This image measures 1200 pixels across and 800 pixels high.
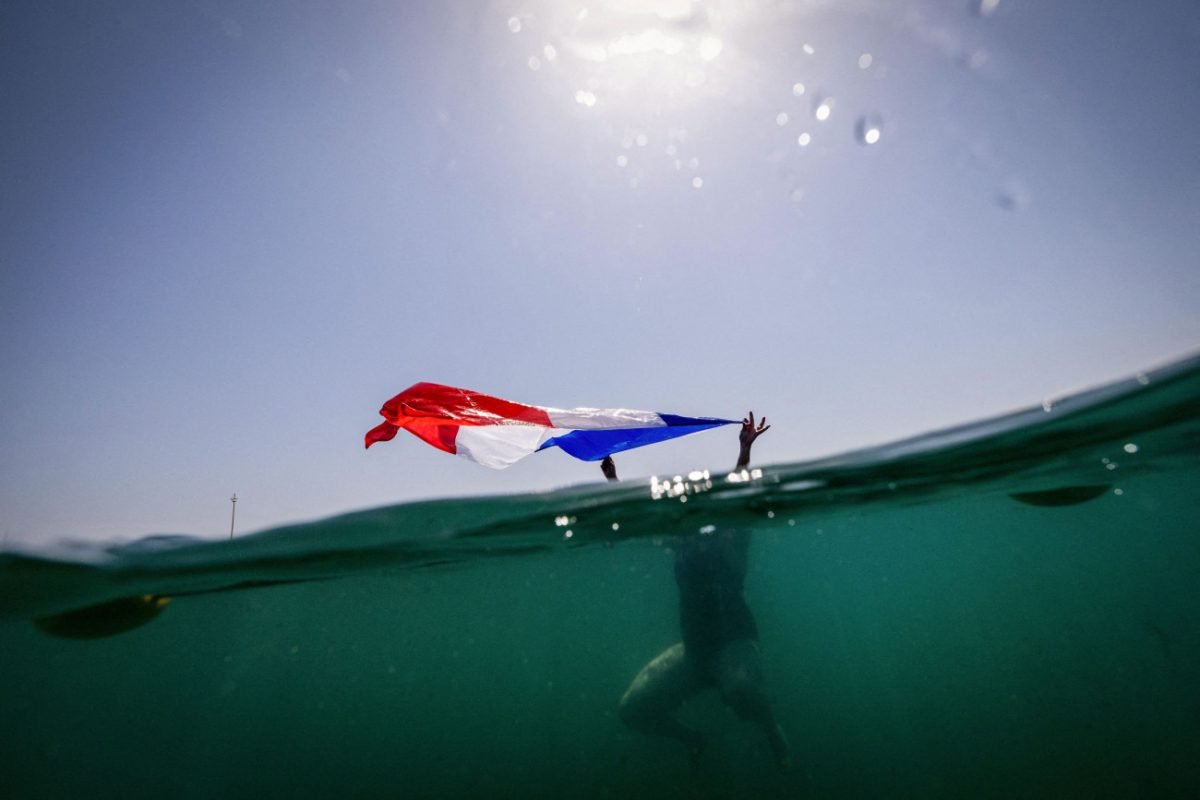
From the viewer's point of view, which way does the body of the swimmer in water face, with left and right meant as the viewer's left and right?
facing the viewer and to the left of the viewer
